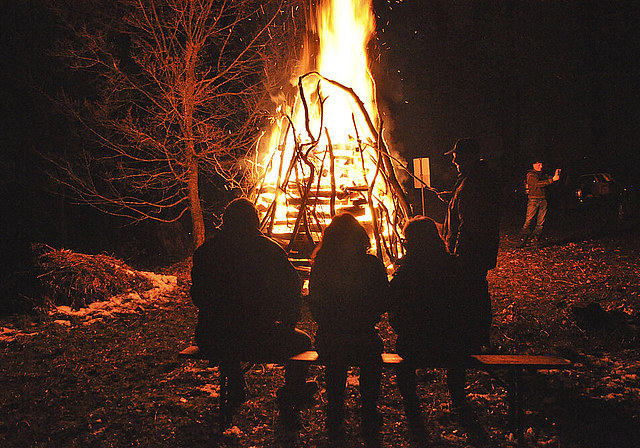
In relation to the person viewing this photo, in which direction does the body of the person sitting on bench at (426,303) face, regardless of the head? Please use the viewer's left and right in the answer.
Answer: facing away from the viewer

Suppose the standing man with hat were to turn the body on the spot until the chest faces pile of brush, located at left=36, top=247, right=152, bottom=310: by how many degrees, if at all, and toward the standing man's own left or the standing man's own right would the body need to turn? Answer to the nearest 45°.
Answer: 0° — they already face it

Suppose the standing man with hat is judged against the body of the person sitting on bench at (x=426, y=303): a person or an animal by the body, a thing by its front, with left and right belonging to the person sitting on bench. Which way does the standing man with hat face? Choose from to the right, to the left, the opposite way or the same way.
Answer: to the left

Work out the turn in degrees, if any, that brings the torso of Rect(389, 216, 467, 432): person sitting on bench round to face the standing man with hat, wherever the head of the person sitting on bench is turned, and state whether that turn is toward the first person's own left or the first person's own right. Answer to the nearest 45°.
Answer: approximately 45° to the first person's own right

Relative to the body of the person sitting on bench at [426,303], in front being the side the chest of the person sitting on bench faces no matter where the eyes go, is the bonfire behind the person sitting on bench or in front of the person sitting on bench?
in front

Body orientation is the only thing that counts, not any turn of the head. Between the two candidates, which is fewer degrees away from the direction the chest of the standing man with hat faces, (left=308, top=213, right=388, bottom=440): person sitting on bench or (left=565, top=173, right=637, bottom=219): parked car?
the person sitting on bench

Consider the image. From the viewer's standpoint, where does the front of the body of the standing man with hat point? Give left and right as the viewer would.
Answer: facing to the left of the viewer

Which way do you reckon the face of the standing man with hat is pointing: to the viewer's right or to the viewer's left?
to the viewer's left

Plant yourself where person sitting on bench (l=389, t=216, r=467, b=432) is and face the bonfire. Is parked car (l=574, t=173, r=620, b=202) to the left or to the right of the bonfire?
right

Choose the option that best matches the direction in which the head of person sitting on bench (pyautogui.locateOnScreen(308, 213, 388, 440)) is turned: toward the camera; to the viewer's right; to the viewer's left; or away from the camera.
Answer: away from the camera

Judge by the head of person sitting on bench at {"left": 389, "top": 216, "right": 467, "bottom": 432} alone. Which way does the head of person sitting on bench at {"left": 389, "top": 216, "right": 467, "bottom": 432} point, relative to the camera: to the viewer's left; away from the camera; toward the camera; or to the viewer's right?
away from the camera

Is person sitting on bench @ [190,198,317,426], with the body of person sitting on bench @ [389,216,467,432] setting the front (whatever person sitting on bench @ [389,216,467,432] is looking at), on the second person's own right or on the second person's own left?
on the second person's own left

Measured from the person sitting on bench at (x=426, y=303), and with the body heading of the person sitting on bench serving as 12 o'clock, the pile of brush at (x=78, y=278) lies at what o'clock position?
The pile of brush is roughly at 10 o'clock from the person sitting on bench.

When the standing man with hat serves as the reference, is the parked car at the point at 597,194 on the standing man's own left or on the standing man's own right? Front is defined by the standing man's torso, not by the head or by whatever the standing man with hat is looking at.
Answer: on the standing man's own right

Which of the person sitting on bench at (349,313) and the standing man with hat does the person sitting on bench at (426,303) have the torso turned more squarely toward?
the standing man with hat

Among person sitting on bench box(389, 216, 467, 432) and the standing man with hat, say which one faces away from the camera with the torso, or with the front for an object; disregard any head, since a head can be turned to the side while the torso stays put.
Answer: the person sitting on bench

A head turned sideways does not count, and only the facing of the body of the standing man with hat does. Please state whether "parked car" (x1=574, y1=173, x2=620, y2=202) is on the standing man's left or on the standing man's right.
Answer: on the standing man's right
